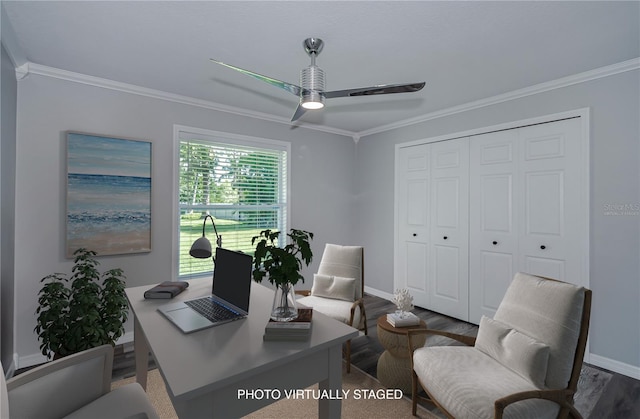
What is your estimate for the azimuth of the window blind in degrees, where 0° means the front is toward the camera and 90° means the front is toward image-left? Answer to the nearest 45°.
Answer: approximately 315°

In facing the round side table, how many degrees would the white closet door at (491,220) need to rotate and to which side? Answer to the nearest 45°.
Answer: approximately 45° to its left

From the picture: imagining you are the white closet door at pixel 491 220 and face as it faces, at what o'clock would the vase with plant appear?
The vase with plant is roughly at 11 o'clock from the white closet door.

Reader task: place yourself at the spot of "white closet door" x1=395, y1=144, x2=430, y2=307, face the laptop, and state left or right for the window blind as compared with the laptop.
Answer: right

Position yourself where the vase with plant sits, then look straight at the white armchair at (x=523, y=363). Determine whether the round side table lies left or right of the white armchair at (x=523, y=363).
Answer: left

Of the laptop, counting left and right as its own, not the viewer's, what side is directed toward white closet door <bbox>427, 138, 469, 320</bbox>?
back

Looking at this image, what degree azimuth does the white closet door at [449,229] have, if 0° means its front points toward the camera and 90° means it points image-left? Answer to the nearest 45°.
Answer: approximately 45°

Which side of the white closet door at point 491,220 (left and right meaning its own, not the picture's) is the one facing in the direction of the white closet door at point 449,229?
right

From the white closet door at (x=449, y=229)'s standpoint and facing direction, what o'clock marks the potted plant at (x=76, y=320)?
The potted plant is roughly at 12 o'clock from the white closet door.
